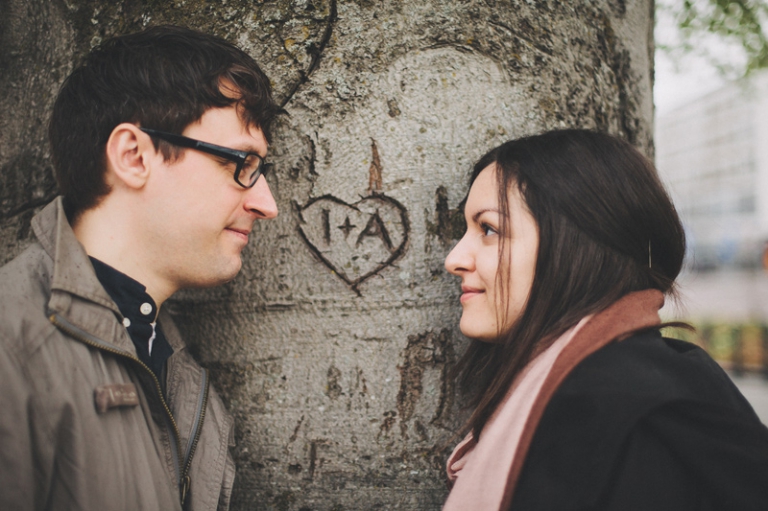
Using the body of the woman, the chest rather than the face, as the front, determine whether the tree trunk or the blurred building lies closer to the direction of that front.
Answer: the tree trunk

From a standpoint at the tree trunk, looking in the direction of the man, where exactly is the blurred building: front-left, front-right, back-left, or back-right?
back-right

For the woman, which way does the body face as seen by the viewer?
to the viewer's left

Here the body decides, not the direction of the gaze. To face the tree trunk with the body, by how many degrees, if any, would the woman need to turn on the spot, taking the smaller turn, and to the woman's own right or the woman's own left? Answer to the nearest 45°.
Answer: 0° — they already face it

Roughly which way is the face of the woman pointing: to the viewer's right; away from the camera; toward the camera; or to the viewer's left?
to the viewer's left

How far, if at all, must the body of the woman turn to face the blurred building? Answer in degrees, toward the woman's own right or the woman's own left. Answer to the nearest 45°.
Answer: approximately 90° to the woman's own right

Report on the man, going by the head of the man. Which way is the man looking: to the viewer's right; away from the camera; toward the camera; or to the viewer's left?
to the viewer's right
